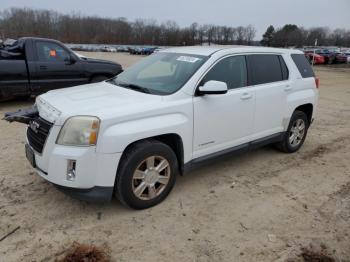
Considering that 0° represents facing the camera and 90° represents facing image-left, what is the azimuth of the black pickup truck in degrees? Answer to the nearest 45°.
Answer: approximately 270°

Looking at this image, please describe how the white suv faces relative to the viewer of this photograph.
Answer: facing the viewer and to the left of the viewer

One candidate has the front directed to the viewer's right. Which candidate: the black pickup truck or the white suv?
the black pickup truck

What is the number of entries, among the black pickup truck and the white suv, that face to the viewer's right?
1

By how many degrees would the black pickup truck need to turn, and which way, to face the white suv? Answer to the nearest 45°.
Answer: approximately 90° to its right

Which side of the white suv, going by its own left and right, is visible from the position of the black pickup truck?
right
